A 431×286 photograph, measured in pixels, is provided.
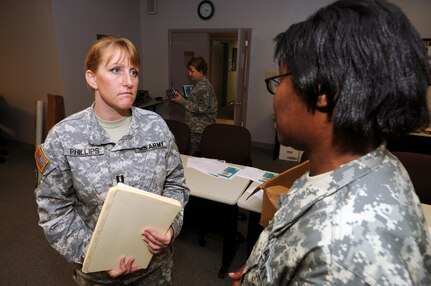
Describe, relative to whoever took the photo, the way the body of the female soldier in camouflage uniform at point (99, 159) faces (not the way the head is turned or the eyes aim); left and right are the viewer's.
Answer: facing the viewer and to the right of the viewer

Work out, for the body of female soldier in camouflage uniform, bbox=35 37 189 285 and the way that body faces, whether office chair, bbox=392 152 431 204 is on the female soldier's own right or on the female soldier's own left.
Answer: on the female soldier's own left

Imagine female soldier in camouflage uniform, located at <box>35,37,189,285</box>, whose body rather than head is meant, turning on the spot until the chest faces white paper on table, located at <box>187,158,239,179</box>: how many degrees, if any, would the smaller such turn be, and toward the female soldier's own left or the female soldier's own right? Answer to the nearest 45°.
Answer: approximately 90° to the female soldier's own left

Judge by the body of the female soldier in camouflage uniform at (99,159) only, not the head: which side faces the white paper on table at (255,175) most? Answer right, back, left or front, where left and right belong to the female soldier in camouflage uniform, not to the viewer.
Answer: left

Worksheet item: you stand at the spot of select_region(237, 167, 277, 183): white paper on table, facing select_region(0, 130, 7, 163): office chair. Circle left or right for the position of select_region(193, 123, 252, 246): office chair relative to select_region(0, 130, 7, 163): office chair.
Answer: right

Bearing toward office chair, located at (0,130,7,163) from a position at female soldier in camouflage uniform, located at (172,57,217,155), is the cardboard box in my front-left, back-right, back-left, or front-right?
back-left

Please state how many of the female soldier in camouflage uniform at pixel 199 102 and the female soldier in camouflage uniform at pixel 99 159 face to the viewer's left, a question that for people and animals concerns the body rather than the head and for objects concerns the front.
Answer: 1

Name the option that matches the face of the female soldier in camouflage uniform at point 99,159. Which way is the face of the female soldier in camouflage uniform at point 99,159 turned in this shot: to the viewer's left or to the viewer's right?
to the viewer's right

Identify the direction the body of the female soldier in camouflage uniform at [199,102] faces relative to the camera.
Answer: to the viewer's left

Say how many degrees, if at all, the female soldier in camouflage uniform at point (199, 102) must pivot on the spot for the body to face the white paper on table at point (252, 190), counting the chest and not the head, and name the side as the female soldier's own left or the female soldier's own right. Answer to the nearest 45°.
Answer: approximately 90° to the female soldier's own left

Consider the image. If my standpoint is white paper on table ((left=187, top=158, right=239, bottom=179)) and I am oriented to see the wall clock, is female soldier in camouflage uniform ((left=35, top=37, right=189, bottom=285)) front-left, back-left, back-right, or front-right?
back-left
